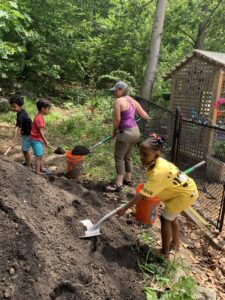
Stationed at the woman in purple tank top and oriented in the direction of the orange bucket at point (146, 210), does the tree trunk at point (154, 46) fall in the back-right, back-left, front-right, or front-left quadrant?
back-left

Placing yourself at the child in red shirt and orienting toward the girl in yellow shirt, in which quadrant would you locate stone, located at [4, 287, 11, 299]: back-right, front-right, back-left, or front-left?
front-right

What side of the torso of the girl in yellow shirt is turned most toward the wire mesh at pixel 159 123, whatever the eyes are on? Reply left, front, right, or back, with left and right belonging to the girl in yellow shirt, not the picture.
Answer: right

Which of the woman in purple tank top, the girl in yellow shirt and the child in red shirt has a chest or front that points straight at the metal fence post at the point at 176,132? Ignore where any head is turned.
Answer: the child in red shirt

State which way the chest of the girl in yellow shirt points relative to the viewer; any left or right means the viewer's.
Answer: facing to the left of the viewer

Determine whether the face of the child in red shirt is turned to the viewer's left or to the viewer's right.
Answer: to the viewer's right
